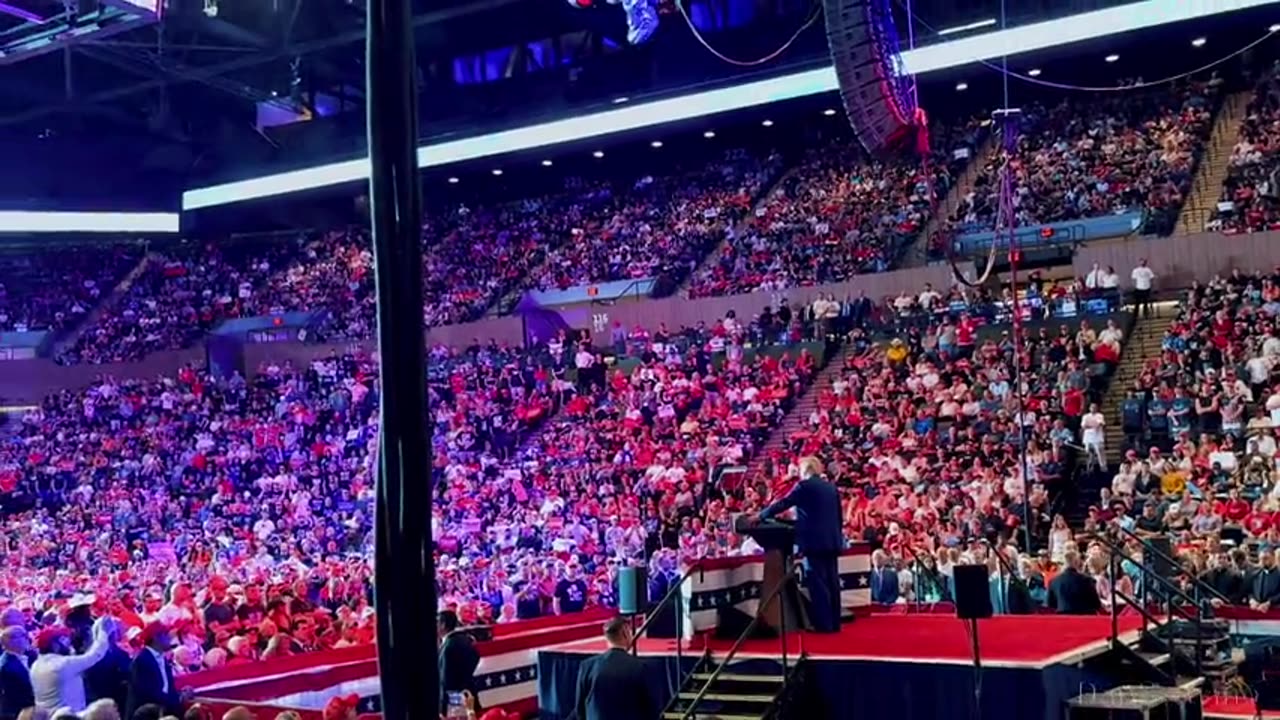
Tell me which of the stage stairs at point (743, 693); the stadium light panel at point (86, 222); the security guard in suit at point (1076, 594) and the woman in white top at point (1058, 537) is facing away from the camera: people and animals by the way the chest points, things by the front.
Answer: the security guard in suit

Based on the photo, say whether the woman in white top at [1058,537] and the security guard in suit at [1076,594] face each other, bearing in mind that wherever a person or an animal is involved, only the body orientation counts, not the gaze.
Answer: yes

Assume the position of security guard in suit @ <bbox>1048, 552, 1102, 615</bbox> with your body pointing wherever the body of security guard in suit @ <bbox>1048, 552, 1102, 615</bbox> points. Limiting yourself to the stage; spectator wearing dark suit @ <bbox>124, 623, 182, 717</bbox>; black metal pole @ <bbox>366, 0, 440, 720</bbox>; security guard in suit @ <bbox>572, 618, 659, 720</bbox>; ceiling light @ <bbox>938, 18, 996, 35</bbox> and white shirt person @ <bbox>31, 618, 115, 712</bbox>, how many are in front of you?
1

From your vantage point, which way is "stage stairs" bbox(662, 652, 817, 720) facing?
toward the camera

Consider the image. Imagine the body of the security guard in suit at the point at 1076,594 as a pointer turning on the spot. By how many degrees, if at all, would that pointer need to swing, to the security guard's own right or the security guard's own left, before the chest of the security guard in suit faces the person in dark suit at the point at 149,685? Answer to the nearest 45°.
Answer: approximately 135° to the security guard's own left

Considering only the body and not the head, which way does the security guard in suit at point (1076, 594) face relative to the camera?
away from the camera

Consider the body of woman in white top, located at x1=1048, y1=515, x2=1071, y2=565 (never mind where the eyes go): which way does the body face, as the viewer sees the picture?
toward the camera

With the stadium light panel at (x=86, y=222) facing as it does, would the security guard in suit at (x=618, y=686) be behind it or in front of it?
in front

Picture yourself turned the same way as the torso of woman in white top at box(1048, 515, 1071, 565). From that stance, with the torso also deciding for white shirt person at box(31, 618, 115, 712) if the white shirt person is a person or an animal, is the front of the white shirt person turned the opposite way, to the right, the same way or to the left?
the opposite way

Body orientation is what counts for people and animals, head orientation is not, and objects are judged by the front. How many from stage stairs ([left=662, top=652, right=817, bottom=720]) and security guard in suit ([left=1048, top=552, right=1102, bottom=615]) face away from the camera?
1

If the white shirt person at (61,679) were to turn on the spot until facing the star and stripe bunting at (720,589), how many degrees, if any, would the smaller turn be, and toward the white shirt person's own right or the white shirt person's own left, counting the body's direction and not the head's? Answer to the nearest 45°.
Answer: approximately 45° to the white shirt person's own right

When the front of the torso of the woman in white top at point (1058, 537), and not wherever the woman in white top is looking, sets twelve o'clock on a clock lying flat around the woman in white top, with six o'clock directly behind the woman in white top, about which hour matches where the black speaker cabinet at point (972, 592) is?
The black speaker cabinet is roughly at 12 o'clock from the woman in white top.

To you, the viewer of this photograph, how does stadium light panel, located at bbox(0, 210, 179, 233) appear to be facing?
facing the viewer

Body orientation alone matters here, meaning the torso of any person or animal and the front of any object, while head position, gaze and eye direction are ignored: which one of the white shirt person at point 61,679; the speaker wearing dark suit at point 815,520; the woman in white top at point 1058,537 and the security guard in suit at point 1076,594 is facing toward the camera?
the woman in white top

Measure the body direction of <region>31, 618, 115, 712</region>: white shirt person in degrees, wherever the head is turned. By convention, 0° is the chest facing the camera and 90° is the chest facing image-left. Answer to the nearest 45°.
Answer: approximately 225°

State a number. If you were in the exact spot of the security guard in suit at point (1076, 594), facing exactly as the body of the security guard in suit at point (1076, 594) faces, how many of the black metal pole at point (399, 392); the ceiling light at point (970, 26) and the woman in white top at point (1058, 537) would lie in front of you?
2

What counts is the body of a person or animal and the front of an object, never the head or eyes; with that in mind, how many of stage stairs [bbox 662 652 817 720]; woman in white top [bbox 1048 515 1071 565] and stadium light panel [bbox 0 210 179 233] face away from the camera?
0
